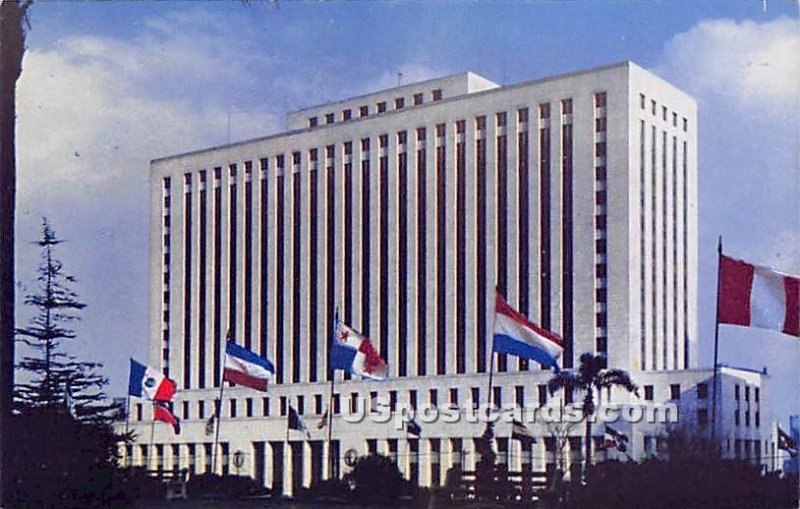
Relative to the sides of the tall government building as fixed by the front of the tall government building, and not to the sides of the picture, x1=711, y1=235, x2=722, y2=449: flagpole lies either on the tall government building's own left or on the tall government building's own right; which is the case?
on the tall government building's own left

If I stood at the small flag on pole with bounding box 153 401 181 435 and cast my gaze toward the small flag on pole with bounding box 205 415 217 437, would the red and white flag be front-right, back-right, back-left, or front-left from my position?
front-right

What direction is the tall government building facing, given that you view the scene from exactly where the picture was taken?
facing the viewer and to the left of the viewer

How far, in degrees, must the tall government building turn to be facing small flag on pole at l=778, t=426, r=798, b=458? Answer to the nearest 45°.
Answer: approximately 90° to its left

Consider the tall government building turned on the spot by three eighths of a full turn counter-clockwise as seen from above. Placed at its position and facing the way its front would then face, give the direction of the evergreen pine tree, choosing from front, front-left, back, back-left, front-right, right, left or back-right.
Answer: back
